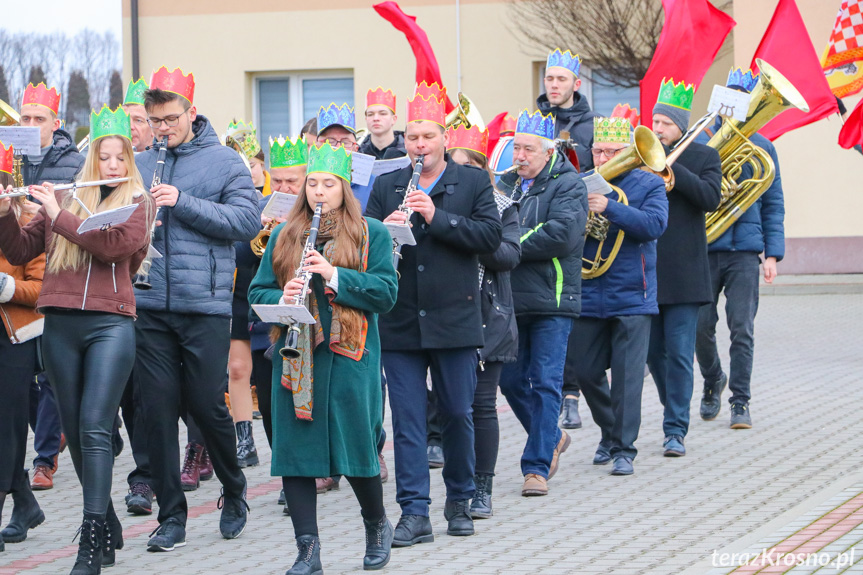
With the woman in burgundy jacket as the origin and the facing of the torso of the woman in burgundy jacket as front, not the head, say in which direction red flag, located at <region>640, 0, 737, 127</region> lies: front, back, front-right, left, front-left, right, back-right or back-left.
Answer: back-left

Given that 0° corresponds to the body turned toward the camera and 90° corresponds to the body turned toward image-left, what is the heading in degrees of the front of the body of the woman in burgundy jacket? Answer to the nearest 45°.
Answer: approximately 0°

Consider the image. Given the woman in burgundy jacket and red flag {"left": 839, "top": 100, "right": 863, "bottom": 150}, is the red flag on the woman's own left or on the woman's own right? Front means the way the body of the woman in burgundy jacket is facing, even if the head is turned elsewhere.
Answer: on the woman's own left

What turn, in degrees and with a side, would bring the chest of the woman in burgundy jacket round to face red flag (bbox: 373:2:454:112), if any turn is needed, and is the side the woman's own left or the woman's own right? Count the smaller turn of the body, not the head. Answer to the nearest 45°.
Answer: approximately 135° to the woman's own left

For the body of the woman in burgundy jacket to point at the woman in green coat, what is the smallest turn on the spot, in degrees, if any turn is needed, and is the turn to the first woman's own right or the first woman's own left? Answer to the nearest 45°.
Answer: approximately 45° to the first woman's own left

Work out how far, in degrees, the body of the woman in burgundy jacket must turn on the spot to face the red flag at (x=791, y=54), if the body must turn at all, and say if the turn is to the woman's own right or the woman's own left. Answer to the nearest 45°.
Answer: approximately 135° to the woman's own left

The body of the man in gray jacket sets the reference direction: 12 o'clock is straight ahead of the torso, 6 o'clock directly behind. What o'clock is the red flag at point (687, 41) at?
The red flag is roughly at 6 o'clock from the man in gray jacket.

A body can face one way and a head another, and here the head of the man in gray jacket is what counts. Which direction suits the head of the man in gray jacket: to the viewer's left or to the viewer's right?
to the viewer's left

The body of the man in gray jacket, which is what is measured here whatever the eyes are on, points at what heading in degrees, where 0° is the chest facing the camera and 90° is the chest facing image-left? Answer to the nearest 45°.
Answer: approximately 45°

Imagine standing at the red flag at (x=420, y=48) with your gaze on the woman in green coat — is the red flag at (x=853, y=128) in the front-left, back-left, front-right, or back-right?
back-left

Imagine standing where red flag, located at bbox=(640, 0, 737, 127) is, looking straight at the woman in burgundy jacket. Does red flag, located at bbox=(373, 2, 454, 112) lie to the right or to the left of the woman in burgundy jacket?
right

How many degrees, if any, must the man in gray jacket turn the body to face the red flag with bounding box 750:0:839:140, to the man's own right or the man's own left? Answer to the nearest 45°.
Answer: approximately 180°

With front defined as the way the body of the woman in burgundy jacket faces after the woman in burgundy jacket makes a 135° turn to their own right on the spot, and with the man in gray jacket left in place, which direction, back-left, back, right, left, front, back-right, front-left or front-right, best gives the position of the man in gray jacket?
right
